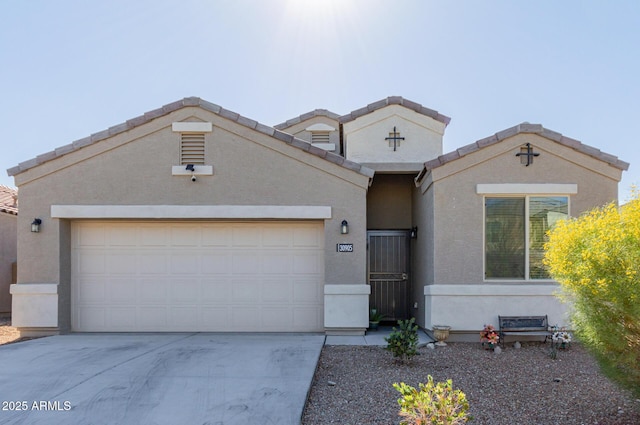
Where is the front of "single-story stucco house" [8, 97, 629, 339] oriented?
toward the camera

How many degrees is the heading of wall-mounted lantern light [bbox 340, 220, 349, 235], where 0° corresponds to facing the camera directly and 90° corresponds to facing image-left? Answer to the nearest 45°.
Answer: approximately 0°

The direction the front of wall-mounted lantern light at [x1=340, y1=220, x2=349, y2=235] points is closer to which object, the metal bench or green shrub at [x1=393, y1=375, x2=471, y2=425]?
the green shrub

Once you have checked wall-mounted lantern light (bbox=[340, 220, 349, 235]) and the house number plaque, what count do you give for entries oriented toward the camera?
2

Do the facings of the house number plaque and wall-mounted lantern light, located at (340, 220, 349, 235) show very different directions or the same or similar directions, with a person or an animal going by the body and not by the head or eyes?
same or similar directions

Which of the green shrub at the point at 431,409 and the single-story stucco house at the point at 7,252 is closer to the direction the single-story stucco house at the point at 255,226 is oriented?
the green shrub

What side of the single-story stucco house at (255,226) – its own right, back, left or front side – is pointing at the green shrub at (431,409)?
front

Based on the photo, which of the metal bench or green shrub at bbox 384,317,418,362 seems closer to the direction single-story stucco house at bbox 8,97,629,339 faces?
the green shrub

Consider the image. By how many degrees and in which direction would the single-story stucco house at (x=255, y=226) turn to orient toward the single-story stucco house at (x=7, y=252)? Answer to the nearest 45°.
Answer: approximately 135° to its right

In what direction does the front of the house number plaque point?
toward the camera
